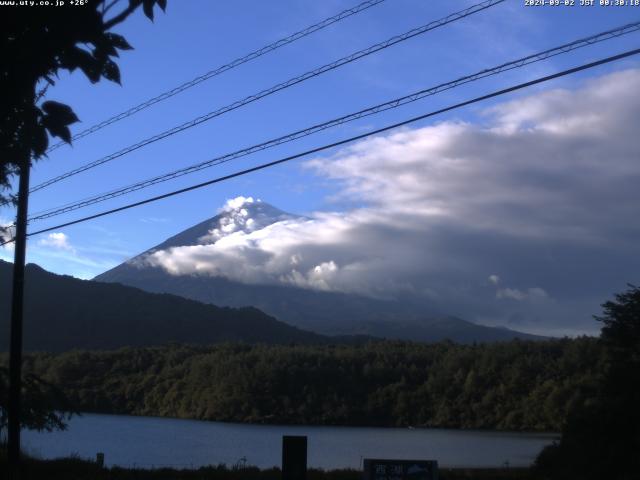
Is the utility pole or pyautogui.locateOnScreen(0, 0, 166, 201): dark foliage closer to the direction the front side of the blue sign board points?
the dark foliage

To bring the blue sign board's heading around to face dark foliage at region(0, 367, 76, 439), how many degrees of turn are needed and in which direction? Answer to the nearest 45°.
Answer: approximately 135° to its right

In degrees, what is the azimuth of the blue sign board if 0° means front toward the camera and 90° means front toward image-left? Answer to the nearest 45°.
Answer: approximately 0°
